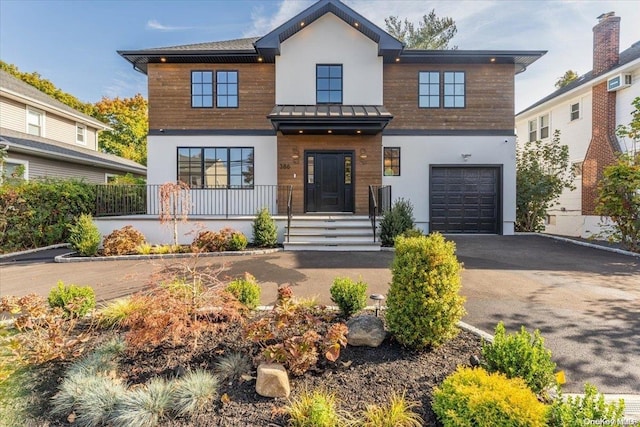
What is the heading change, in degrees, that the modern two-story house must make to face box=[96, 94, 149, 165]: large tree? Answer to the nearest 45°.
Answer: approximately 135° to its right

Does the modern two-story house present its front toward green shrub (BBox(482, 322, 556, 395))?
yes

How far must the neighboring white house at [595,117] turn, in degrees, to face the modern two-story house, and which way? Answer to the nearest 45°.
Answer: approximately 90° to its right

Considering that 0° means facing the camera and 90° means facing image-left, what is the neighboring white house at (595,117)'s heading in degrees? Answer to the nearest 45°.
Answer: approximately 315°

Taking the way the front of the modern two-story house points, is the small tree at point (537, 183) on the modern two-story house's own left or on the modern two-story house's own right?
on the modern two-story house's own left

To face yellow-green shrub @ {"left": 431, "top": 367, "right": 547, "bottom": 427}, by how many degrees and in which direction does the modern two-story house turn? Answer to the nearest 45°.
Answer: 0° — it already faces it

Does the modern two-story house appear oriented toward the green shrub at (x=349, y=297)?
yes

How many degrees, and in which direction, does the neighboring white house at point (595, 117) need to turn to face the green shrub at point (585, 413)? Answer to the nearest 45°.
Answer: approximately 45° to its right

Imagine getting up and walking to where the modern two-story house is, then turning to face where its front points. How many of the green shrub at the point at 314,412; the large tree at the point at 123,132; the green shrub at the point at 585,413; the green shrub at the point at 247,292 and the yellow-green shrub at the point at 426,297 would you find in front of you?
4

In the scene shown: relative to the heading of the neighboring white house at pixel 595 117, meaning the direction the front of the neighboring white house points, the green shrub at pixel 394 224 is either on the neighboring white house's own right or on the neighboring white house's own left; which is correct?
on the neighboring white house's own right
